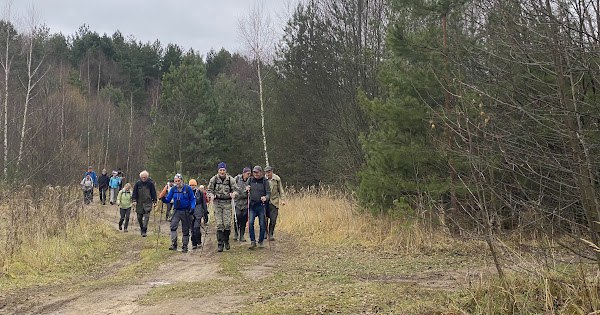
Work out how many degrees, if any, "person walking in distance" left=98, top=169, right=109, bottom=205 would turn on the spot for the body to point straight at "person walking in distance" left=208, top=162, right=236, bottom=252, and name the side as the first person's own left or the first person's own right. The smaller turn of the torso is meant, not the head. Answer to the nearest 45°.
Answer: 0° — they already face them

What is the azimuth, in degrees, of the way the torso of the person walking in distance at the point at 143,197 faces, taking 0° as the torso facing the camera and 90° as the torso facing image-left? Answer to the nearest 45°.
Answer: approximately 0°

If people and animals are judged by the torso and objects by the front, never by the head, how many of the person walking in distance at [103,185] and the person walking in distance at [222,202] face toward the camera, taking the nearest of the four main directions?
2

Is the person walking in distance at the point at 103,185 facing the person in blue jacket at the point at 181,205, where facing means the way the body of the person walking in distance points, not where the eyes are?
yes
